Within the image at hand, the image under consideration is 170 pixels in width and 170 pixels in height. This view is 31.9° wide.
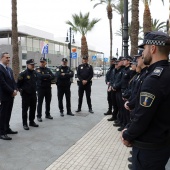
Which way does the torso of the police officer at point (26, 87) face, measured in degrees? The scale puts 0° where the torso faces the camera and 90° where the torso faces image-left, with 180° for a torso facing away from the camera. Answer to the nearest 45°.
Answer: approximately 315°

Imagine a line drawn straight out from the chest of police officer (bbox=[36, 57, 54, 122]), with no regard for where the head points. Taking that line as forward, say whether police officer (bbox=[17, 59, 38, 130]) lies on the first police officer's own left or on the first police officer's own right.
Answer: on the first police officer's own right

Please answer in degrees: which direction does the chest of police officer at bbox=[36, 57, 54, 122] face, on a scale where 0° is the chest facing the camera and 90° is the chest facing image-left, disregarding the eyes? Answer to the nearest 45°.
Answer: approximately 315°

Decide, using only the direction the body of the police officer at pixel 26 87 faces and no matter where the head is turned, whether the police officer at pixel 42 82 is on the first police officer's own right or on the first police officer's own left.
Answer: on the first police officer's own left

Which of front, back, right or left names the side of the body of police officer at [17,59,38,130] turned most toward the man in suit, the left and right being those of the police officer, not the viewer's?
right

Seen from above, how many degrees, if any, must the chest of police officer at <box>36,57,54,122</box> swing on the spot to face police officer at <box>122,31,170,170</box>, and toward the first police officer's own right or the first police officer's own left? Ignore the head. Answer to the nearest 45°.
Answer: approximately 45° to the first police officer's own right

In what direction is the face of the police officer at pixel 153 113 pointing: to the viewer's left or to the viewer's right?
to the viewer's left

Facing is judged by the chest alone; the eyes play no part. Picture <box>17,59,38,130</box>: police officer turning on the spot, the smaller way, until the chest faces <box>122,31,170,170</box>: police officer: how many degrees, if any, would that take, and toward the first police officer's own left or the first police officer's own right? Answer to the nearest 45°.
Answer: approximately 45° to the first police officer's own right

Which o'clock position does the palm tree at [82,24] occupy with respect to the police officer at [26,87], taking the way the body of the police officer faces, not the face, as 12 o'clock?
The palm tree is roughly at 8 o'clock from the police officer.

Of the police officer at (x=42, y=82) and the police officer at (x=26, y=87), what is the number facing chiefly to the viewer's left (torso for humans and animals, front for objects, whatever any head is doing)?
0

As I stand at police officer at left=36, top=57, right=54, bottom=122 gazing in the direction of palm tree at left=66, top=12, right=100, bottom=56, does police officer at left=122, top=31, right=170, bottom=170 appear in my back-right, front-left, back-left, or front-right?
back-right
